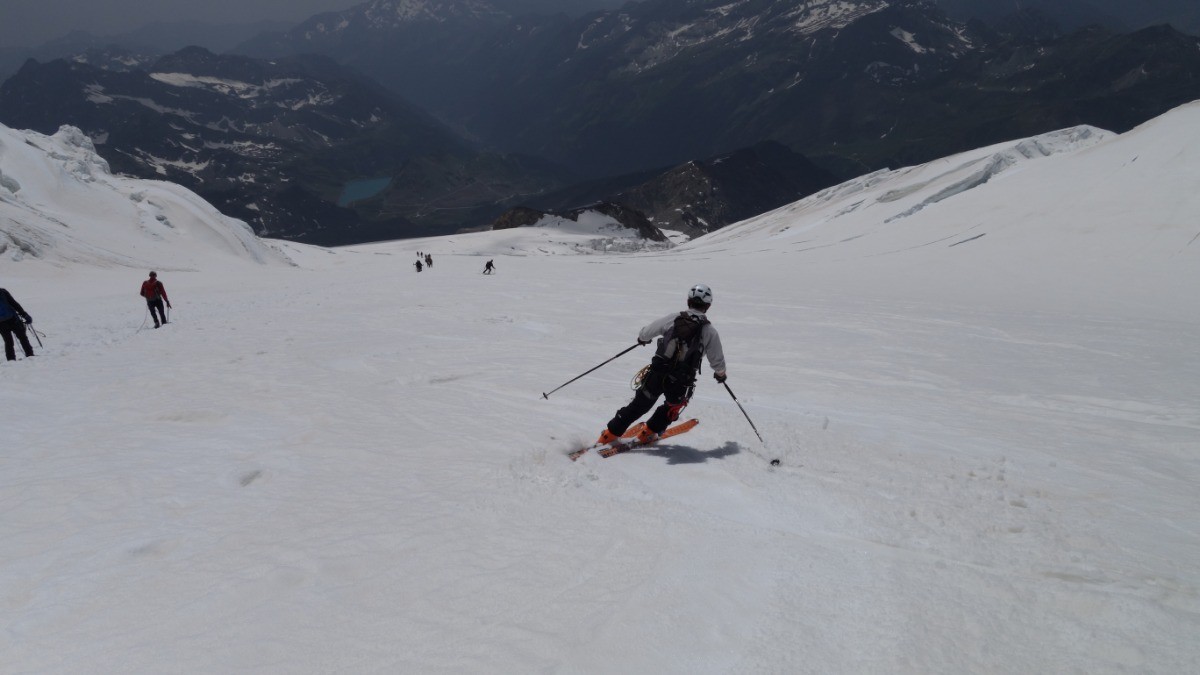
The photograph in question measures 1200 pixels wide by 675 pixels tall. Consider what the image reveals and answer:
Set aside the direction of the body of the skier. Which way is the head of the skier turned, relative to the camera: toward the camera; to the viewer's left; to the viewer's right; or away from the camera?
away from the camera

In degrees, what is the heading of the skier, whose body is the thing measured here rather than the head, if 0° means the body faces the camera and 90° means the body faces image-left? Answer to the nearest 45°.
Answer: approximately 180°

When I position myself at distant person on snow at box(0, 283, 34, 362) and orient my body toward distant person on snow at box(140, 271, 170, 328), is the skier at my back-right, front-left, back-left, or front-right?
back-right

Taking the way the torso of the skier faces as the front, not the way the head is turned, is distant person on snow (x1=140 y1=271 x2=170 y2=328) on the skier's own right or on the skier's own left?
on the skier's own left

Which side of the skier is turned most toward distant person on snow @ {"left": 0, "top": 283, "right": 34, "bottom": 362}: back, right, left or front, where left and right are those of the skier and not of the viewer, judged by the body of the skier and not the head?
left
